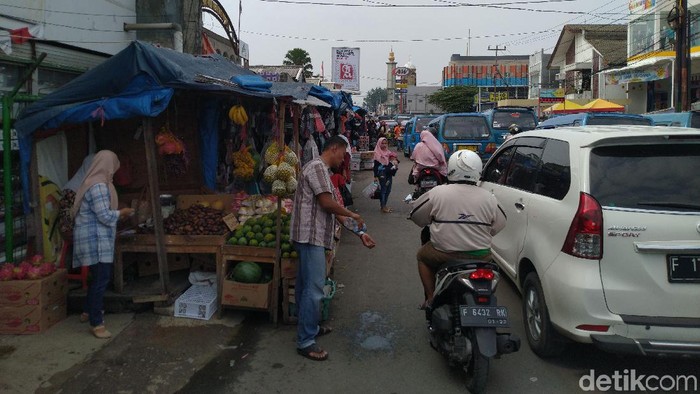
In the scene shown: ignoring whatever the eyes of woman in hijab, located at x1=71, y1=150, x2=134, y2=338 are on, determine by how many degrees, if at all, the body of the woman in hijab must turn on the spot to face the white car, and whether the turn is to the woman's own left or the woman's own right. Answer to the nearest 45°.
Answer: approximately 45° to the woman's own right

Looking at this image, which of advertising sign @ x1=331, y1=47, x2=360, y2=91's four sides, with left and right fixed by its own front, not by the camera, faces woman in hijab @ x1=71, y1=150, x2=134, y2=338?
front

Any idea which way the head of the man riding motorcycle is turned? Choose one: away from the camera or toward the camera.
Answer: away from the camera

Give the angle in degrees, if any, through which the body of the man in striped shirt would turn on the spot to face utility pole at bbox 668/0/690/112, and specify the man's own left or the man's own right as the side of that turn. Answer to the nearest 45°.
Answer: approximately 45° to the man's own left

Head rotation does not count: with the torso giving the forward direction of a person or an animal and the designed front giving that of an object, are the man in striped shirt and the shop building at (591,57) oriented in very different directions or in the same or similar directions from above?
very different directions

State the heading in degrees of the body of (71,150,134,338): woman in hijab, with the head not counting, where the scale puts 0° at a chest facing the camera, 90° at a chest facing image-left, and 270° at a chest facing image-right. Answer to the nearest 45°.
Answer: approximately 270°

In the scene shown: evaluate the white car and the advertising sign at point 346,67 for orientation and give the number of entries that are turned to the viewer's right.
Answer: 0

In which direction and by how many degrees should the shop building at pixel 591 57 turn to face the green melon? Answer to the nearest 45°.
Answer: approximately 45° to its left

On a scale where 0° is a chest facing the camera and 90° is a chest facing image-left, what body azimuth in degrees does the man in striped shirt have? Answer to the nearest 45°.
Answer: approximately 270°

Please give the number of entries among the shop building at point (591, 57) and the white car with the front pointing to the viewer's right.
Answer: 0

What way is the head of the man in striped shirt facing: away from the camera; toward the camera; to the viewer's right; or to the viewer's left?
to the viewer's right

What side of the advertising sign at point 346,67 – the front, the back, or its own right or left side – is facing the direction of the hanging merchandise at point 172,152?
front

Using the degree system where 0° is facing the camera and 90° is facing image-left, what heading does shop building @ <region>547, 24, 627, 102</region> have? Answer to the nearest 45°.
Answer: approximately 45°

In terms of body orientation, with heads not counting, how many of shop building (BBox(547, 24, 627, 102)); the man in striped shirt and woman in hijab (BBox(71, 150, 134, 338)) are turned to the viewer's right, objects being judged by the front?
2

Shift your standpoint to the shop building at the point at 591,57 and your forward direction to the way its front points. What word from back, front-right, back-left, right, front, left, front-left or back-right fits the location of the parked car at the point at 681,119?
front-left

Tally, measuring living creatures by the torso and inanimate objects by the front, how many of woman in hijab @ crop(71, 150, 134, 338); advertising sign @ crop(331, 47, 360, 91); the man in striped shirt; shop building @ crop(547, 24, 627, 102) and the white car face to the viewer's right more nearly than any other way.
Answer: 2

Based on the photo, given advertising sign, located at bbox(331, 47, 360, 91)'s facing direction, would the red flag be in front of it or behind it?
in front

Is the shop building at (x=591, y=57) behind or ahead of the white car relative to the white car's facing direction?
ahead

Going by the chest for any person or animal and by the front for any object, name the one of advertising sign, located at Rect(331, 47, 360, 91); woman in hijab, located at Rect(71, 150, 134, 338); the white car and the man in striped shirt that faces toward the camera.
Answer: the advertising sign
